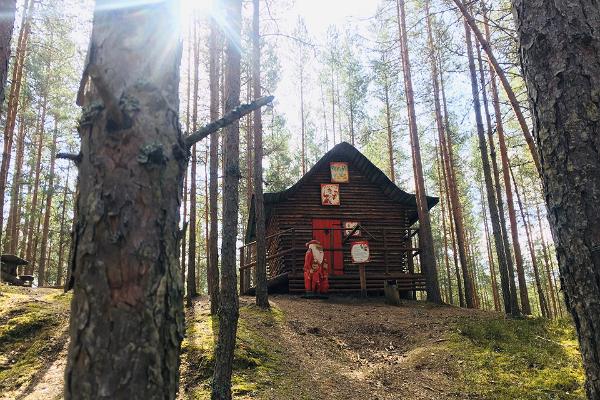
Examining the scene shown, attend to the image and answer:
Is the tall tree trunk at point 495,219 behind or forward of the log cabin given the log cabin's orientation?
forward

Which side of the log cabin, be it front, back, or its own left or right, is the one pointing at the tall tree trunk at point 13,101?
right

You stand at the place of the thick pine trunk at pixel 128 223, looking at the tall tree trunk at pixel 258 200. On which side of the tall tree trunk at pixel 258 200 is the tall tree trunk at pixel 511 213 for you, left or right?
right

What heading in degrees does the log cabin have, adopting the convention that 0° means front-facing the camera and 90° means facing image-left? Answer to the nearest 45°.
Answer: approximately 0°

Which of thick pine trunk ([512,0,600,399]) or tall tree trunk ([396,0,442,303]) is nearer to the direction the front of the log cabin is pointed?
the thick pine trunk

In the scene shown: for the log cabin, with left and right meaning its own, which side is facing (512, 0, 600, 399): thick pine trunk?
front

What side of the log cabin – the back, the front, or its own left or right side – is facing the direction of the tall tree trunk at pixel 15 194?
right

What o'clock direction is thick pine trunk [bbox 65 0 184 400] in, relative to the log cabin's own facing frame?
The thick pine trunk is roughly at 12 o'clock from the log cabin.

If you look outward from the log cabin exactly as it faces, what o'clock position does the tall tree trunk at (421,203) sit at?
The tall tree trunk is roughly at 10 o'clock from the log cabin.

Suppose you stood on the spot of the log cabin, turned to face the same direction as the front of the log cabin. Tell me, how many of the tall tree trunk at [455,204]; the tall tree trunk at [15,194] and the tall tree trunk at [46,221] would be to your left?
1

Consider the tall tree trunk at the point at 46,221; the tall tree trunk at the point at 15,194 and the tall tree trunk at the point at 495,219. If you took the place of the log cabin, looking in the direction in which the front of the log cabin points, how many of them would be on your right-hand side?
2

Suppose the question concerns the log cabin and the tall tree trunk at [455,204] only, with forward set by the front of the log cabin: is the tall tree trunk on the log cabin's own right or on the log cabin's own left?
on the log cabin's own left
